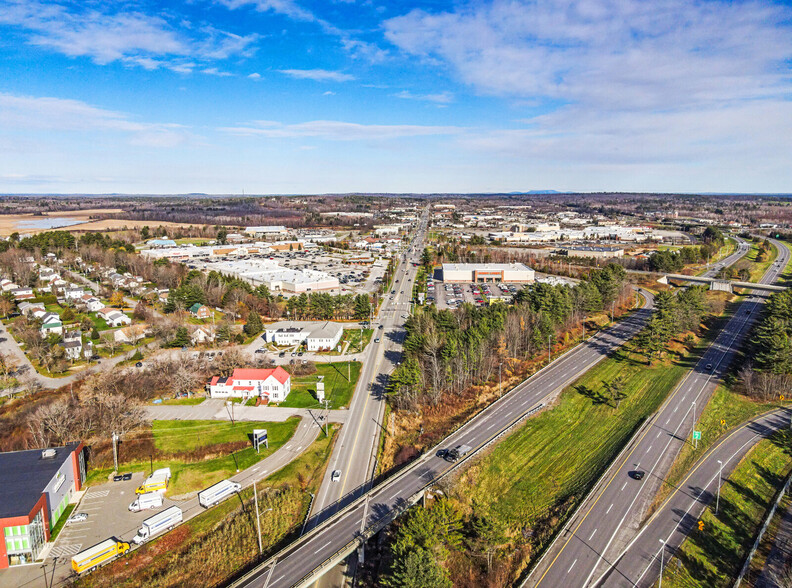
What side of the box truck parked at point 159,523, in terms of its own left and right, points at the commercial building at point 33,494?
right

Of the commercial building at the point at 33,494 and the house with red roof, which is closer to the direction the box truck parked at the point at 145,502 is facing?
the commercial building

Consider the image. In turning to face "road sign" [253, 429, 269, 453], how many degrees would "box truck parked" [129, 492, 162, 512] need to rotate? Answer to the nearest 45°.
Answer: approximately 180°

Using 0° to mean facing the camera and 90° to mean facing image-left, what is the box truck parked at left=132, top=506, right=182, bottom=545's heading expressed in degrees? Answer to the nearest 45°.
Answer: approximately 45°

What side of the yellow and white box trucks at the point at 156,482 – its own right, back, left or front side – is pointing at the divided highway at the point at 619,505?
left

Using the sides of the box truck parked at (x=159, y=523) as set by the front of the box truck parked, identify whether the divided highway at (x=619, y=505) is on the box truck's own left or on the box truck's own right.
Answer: on the box truck's own left

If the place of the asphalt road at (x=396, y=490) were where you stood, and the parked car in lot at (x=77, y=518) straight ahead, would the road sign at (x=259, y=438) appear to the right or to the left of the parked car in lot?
right
